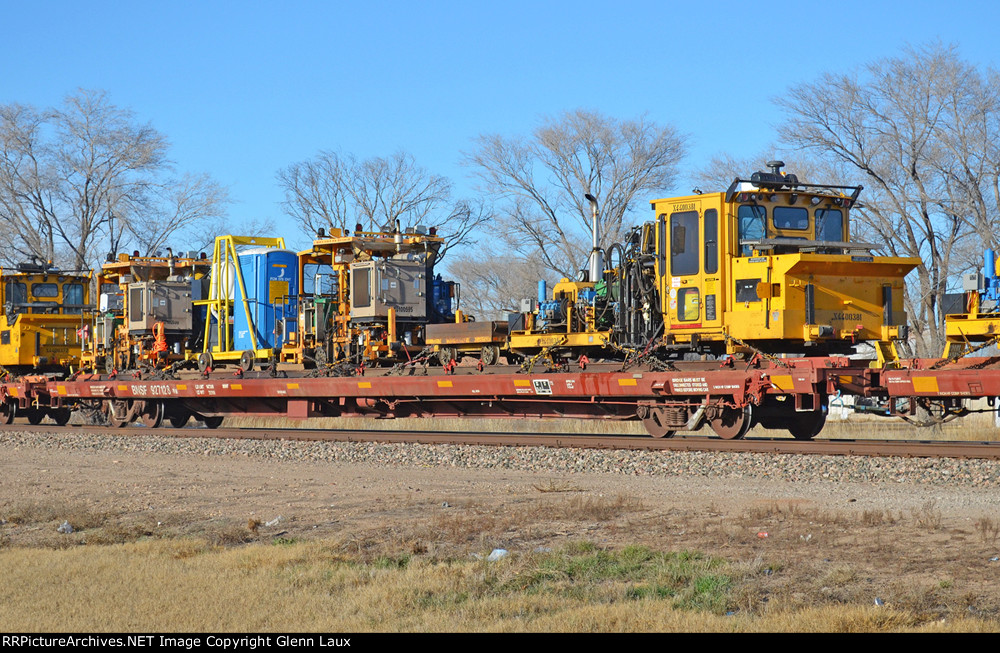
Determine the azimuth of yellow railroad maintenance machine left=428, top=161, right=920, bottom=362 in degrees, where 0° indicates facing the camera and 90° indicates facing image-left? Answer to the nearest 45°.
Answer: approximately 315°

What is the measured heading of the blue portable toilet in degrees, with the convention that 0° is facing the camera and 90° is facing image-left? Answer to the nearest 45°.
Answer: approximately 315°

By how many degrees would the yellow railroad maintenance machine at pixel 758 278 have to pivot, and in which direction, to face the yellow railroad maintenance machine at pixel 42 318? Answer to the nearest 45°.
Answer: approximately 180°
